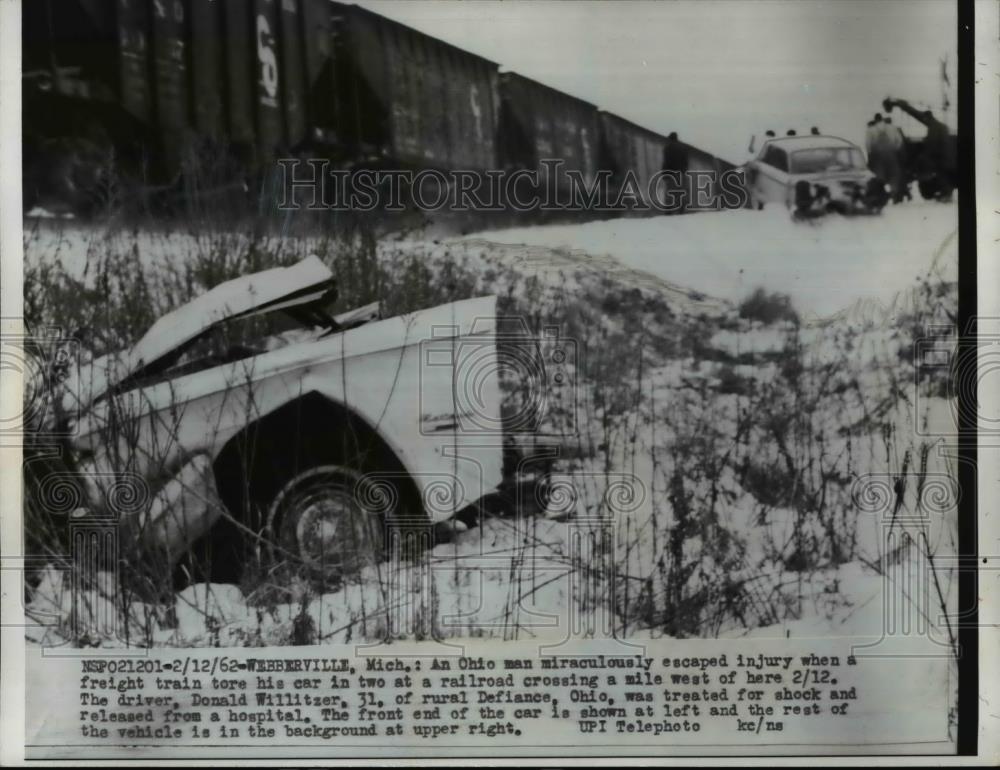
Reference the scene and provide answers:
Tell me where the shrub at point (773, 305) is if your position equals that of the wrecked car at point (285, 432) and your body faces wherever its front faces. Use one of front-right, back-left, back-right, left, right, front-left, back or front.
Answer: back

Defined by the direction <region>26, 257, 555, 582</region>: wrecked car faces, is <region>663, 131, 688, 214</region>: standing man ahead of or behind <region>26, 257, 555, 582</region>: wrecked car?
behind

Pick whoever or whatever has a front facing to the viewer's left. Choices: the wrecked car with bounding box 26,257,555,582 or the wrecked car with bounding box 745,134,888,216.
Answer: the wrecked car with bounding box 26,257,555,582

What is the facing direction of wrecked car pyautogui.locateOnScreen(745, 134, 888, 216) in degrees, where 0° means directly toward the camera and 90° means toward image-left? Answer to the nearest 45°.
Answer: approximately 315°

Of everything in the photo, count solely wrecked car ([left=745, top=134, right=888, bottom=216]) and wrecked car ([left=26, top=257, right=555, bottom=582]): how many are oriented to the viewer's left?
1

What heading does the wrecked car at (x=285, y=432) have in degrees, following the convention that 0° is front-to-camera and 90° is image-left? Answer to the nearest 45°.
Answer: approximately 90°

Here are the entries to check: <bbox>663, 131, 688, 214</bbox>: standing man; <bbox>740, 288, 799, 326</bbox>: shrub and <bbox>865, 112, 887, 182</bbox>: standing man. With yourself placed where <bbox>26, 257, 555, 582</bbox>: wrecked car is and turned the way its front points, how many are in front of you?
0

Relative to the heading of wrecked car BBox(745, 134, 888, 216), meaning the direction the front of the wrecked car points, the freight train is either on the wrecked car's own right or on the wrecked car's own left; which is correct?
on the wrecked car's own right
